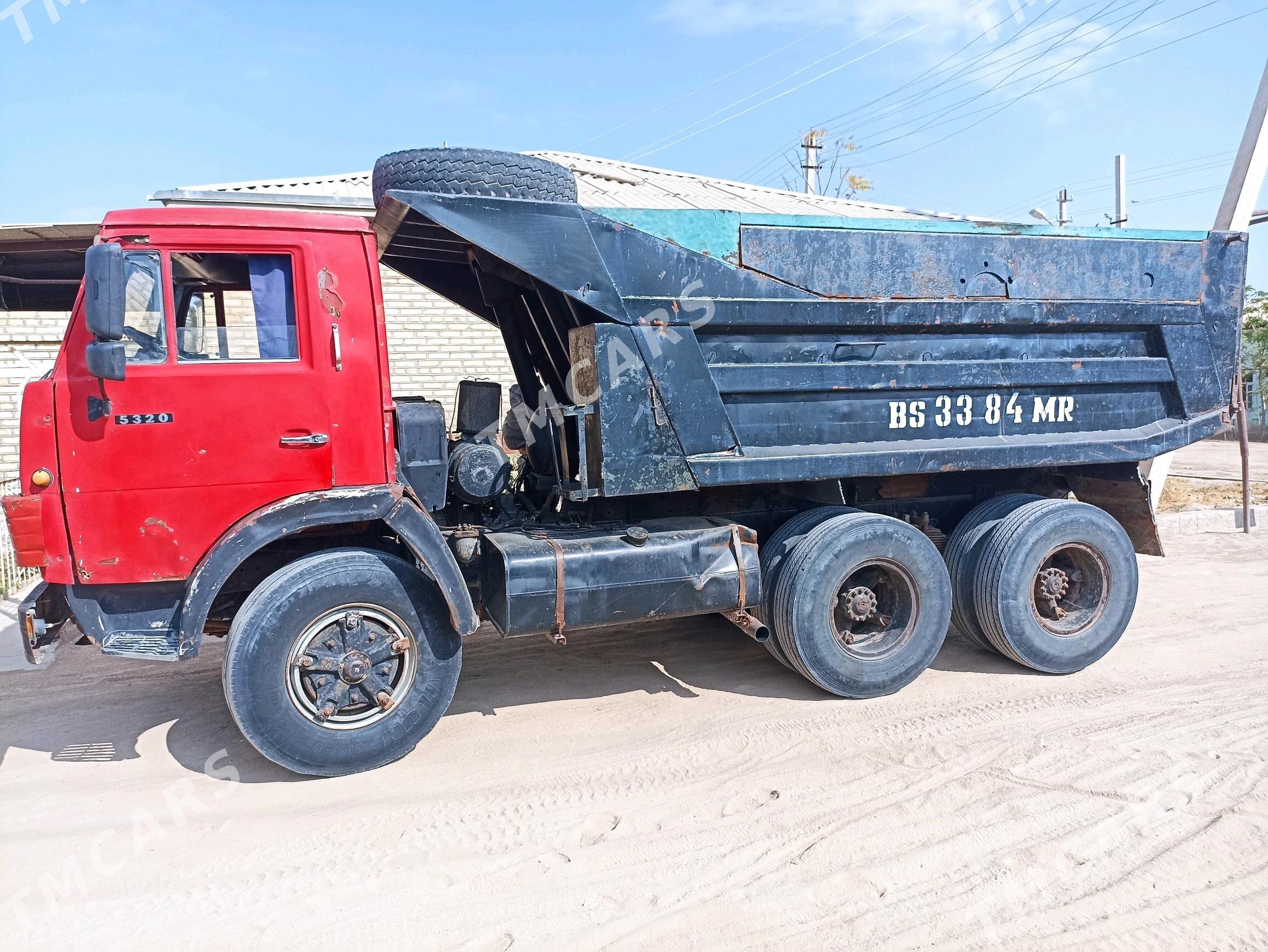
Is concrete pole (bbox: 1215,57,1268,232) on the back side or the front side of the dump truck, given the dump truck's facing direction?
on the back side

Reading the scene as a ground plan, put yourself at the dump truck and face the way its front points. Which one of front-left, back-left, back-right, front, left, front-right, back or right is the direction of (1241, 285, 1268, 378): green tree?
back-right

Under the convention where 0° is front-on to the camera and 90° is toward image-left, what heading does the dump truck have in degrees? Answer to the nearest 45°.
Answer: approximately 90°
